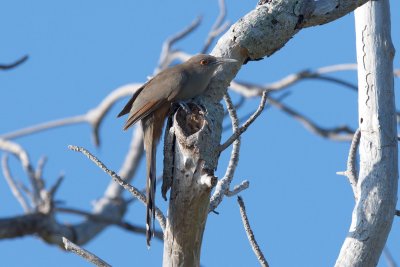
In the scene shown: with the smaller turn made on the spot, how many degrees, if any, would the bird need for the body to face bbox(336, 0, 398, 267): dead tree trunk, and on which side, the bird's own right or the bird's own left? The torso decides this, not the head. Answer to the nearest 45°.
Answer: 0° — it already faces it

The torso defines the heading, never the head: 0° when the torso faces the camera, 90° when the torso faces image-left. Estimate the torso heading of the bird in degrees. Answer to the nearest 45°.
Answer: approximately 270°
